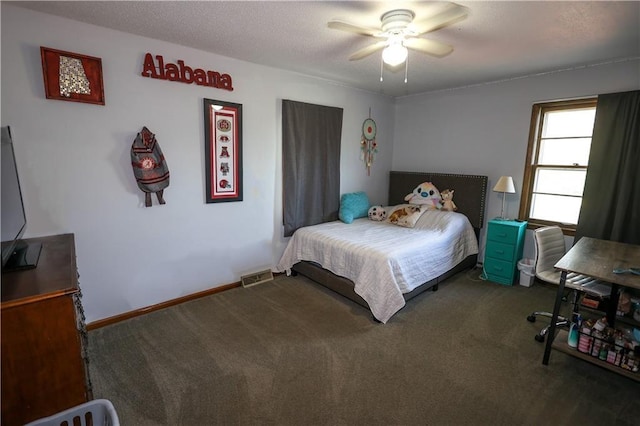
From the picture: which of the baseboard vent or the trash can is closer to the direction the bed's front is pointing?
the baseboard vent

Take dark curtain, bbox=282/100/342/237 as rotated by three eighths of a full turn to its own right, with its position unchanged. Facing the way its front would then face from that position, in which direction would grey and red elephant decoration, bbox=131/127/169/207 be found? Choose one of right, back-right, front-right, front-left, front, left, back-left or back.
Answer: front-left

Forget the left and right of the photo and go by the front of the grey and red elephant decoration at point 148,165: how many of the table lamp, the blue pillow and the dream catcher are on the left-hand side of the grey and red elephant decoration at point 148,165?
3

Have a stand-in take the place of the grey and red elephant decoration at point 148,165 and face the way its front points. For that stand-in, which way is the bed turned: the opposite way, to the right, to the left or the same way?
to the right

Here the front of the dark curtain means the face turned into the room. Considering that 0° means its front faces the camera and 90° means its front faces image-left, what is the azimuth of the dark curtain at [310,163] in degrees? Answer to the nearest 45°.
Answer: approximately 315°

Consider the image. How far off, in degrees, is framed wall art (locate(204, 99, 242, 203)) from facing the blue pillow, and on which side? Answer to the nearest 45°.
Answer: approximately 45° to its left

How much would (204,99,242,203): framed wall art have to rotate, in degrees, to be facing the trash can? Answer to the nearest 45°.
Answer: approximately 45° to its left

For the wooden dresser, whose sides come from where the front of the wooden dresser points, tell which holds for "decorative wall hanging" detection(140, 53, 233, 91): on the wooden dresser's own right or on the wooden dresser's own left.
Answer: on the wooden dresser's own left
